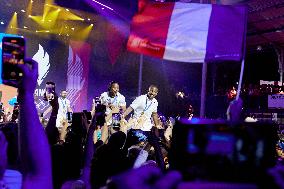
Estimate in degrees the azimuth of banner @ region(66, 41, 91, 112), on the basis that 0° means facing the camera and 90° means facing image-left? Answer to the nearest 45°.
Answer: approximately 0°

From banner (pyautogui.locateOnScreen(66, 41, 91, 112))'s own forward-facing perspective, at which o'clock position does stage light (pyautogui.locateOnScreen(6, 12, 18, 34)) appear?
The stage light is roughly at 2 o'clock from the banner.

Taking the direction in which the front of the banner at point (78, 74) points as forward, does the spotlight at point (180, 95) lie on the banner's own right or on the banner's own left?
on the banner's own left

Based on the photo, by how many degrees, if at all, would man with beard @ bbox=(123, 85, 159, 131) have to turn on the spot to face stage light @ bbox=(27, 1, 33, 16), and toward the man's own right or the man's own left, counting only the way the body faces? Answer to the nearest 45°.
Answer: approximately 135° to the man's own right

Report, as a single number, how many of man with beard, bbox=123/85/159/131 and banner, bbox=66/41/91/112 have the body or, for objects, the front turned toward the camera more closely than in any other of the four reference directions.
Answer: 2

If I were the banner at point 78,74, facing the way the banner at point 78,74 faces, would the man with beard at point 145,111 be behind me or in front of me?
in front

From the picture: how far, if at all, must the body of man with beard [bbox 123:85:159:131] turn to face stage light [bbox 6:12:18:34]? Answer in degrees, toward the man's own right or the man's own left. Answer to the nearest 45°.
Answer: approximately 135° to the man's own right

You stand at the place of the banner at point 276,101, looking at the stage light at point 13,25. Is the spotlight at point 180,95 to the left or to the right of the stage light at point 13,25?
right

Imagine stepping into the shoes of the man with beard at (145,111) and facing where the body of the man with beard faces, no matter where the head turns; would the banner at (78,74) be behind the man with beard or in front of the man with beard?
behind
